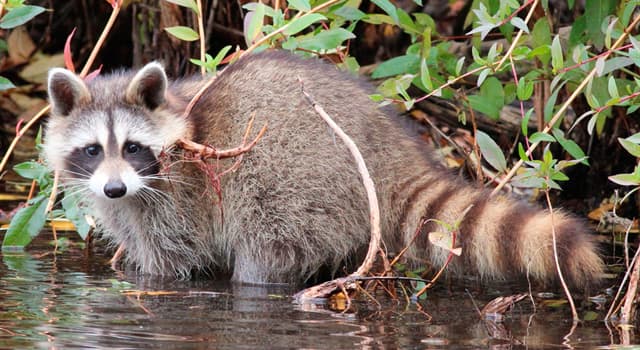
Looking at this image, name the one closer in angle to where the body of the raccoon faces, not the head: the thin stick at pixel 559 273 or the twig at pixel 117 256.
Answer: the twig

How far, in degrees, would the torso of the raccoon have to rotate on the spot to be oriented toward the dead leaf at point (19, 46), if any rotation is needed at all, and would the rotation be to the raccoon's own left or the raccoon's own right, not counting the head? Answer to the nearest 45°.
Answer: approximately 45° to the raccoon's own right

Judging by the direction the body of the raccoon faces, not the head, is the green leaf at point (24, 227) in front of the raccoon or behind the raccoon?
in front

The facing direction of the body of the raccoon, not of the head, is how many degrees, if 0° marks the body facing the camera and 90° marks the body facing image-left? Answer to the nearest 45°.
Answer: approximately 90°

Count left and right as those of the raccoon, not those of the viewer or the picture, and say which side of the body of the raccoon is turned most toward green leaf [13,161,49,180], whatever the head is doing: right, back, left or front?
front

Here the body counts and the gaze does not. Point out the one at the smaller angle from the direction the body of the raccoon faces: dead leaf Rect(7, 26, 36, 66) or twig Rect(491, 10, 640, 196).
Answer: the dead leaf

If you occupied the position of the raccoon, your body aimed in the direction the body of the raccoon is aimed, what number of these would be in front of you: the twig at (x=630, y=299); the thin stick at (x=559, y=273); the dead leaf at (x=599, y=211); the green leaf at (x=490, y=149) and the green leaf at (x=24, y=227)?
1

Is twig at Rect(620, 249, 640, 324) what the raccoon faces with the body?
no

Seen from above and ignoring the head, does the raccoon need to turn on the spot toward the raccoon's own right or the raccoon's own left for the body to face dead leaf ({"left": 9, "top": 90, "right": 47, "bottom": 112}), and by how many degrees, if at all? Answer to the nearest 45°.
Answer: approximately 45° to the raccoon's own right

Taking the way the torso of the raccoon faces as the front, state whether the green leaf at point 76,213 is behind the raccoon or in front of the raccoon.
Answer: in front

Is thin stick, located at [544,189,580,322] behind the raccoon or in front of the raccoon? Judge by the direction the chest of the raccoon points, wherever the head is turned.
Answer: behind

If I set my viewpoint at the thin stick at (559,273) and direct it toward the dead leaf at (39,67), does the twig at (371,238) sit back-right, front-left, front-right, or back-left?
front-left

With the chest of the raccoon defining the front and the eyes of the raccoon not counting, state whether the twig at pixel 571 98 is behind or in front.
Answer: behind
